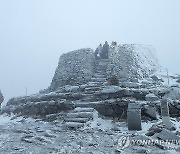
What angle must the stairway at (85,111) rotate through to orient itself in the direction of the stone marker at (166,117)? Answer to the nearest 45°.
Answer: approximately 45° to its left

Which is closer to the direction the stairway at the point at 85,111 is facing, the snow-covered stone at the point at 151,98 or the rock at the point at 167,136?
the rock

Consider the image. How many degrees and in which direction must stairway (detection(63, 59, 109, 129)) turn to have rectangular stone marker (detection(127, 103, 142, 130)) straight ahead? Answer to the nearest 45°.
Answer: approximately 45° to its left

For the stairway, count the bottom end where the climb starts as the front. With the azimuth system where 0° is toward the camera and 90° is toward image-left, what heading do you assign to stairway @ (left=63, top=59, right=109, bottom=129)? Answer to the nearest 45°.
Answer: approximately 0°

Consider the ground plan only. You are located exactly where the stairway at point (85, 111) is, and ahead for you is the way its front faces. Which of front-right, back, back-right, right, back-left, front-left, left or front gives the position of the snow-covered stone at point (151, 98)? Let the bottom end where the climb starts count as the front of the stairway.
left

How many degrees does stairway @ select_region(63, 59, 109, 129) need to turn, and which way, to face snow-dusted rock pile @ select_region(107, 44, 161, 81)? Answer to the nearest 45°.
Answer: approximately 135° to its left

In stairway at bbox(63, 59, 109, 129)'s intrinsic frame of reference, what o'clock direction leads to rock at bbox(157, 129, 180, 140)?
The rock is roughly at 11 o'clock from the stairway.

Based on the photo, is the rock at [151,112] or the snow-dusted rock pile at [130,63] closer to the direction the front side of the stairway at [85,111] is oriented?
the rock

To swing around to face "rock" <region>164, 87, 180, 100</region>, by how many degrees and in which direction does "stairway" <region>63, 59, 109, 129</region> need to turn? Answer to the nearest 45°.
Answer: approximately 90° to its left

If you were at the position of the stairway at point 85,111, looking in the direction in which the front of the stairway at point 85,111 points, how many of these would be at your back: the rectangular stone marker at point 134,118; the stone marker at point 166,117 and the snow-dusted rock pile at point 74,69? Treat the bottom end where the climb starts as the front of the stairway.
1

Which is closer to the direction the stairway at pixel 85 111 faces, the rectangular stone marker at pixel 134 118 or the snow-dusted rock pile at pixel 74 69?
the rectangular stone marker

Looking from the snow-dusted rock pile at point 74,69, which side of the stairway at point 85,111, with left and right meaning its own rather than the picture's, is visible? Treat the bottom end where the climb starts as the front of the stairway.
back
